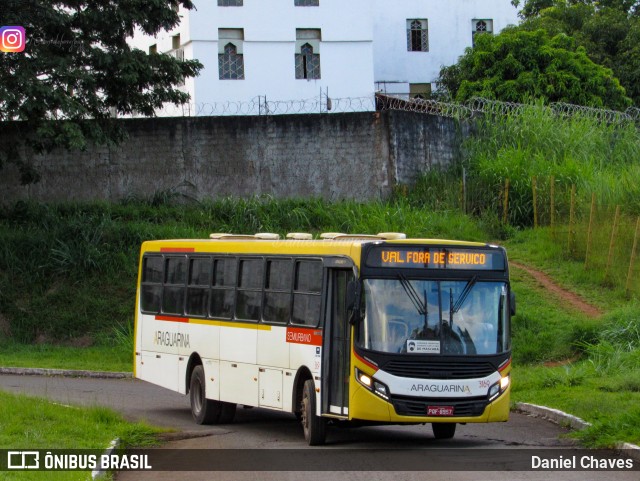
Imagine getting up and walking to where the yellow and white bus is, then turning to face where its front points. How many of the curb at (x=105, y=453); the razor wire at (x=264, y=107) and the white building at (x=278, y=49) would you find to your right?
1

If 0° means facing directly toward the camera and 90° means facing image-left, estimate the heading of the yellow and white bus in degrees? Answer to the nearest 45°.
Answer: approximately 315°

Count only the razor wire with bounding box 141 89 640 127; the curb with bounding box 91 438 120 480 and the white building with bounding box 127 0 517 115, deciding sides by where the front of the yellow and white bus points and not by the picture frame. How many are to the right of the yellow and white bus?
1

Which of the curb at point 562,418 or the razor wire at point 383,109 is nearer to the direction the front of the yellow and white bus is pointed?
the curb

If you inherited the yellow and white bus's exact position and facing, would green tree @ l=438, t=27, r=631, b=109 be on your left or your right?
on your left

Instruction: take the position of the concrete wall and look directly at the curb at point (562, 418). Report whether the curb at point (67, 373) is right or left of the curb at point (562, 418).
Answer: right

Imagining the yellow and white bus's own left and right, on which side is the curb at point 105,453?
on its right

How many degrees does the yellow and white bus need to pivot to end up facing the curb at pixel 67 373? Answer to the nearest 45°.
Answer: approximately 180°

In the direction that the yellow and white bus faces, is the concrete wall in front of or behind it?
behind

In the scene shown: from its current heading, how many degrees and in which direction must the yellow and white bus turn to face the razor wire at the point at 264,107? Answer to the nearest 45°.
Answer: approximately 135° to its left
